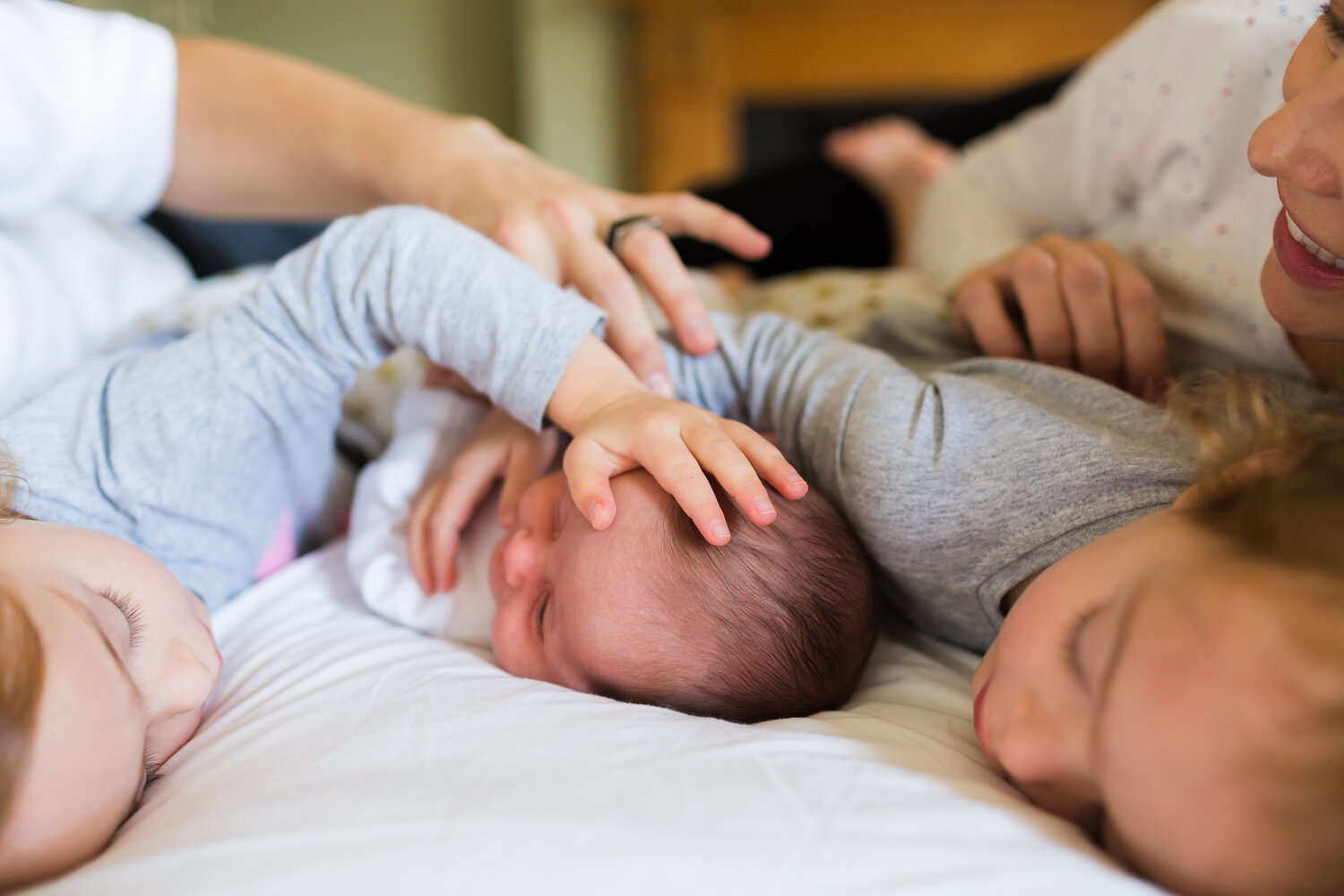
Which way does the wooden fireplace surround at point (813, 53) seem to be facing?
toward the camera

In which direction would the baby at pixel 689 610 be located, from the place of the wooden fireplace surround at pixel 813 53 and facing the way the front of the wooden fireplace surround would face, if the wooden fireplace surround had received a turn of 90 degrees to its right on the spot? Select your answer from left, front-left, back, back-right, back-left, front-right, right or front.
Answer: left

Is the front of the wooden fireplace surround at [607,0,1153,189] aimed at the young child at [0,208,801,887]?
yes

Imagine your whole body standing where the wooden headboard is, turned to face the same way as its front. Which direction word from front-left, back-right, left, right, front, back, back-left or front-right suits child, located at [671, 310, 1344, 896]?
front
